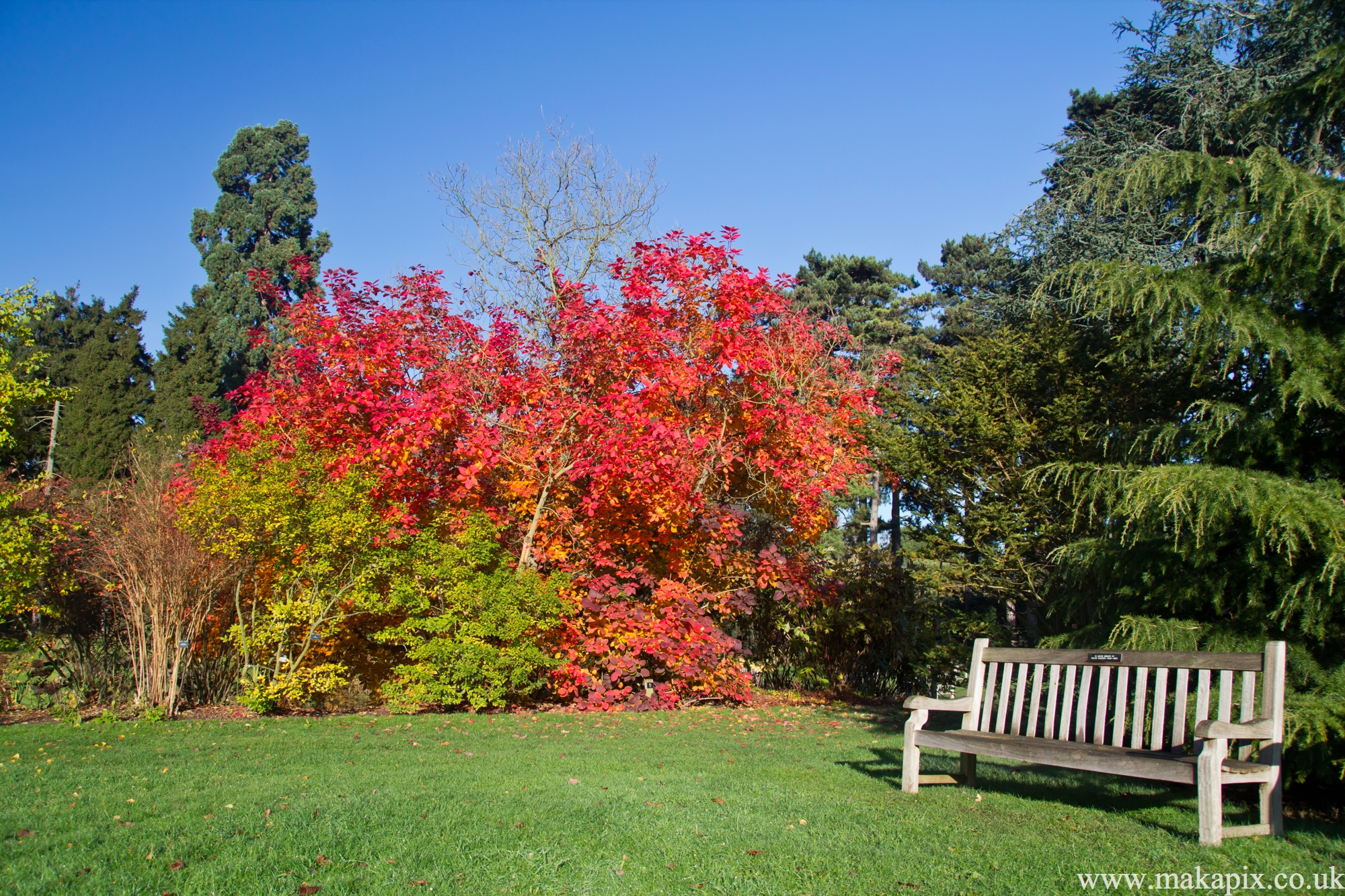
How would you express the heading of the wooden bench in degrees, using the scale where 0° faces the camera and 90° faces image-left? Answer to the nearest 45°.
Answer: approximately 45°

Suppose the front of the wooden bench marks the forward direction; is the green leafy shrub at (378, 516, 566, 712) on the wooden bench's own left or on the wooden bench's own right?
on the wooden bench's own right

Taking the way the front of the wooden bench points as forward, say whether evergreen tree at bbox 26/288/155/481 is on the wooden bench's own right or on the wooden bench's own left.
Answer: on the wooden bench's own right

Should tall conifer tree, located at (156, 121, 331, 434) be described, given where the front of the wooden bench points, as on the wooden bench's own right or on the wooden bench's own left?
on the wooden bench's own right
